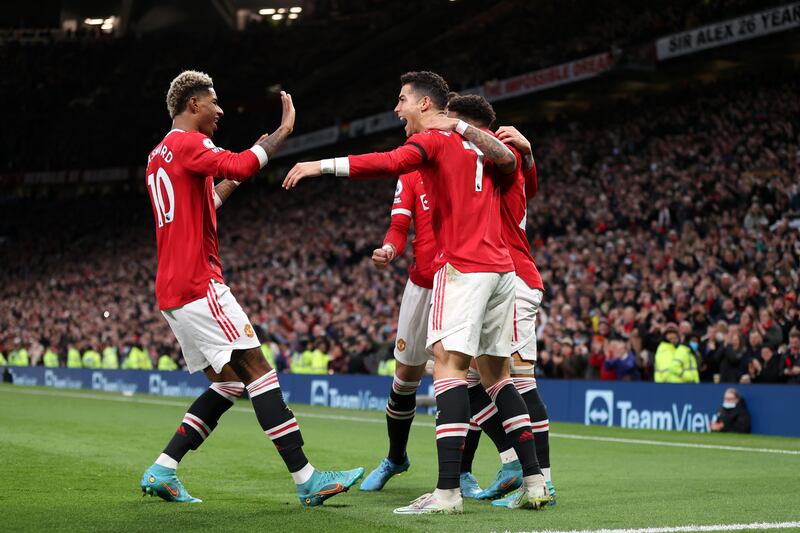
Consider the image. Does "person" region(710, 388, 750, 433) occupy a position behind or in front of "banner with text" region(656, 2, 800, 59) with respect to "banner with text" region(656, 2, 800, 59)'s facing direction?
in front

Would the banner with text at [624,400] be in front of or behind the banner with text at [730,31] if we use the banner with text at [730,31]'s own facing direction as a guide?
in front

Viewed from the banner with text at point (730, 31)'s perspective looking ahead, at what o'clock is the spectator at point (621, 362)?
The spectator is roughly at 11 o'clock from the banner with text.

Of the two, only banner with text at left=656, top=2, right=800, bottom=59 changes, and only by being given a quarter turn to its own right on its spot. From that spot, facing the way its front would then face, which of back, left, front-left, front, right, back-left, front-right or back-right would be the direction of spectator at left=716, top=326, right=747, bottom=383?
back-left

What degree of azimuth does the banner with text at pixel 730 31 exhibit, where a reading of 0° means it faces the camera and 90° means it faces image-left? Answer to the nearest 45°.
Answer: approximately 45°
